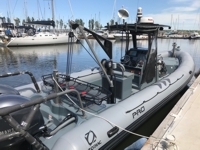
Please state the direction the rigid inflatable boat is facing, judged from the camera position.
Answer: facing away from the viewer and to the right of the viewer

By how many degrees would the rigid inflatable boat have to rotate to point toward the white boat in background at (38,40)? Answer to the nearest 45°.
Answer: approximately 45° to its left
